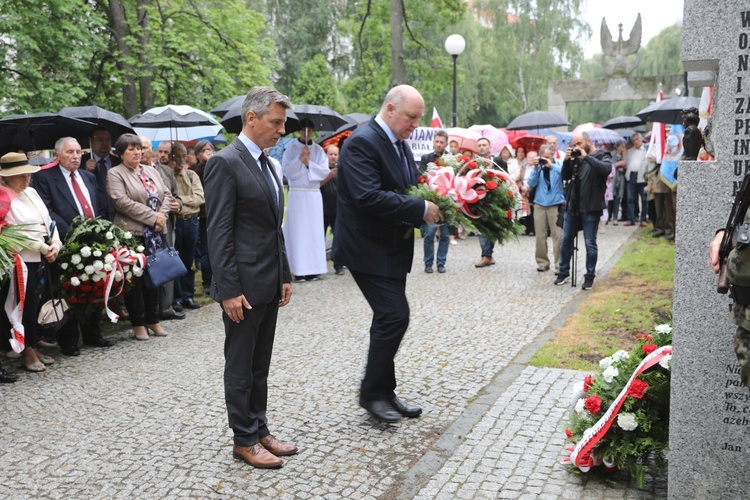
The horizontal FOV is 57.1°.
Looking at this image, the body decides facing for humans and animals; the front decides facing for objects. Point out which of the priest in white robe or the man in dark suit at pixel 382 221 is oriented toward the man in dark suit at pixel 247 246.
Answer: the priest in white robe

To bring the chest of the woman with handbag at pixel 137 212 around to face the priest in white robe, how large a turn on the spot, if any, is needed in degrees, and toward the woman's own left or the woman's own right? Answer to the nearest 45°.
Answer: approximately 90° to the woman's own left

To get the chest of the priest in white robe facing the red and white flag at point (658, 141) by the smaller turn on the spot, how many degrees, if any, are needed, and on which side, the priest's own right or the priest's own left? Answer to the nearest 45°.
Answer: approximately 90° to the priest's own left

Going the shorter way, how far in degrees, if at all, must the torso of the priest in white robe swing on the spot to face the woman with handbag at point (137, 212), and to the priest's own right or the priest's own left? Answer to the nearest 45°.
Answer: approximately 45° to the priest's own right

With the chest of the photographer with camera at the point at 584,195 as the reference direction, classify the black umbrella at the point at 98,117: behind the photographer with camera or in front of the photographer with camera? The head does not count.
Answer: in front

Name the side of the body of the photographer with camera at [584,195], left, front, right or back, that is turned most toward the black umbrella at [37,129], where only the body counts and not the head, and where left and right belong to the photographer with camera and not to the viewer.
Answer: front

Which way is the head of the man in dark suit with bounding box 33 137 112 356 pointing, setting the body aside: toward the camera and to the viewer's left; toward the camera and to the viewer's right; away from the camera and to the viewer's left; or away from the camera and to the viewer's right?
toward the camera and to the viewer's right

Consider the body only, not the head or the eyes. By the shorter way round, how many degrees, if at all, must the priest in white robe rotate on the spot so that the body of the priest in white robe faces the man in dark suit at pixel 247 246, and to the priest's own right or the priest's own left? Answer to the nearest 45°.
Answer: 0° — they already face them

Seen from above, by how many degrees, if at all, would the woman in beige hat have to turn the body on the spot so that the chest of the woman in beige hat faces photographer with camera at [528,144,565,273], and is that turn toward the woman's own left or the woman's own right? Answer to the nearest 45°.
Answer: approximately 45° to the woman's own left

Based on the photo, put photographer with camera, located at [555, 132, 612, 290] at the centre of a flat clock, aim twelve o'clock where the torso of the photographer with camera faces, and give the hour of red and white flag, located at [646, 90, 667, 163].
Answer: The red and white flag is roughly at 5 o'clock from the photographer with camera.

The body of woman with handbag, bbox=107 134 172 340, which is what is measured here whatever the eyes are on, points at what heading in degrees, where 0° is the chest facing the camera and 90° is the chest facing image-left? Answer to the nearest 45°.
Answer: approximately 315°

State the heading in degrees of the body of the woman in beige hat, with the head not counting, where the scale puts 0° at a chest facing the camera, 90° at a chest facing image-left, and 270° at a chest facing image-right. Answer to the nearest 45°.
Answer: approximately 315°

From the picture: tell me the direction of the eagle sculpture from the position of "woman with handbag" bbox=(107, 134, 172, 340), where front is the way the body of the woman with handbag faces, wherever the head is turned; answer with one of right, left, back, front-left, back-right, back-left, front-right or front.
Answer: left

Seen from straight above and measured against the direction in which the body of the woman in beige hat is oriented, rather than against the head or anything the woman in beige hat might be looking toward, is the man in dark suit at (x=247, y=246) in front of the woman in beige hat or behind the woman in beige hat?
in front

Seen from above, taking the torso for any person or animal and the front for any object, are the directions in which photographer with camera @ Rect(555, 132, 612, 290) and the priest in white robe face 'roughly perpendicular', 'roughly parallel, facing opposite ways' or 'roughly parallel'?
roughly perpendicular

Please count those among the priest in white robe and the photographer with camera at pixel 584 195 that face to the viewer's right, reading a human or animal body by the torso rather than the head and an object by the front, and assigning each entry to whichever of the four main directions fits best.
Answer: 0

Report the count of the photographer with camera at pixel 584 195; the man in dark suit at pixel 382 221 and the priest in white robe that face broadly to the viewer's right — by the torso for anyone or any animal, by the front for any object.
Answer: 1

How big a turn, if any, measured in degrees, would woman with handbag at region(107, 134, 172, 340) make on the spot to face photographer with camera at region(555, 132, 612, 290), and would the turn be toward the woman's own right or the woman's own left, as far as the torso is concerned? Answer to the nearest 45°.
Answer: approximately 45° to the woman's own left

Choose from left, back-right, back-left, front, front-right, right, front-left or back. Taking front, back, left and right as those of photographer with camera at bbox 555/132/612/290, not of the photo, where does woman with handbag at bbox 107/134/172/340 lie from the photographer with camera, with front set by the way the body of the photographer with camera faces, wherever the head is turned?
front
